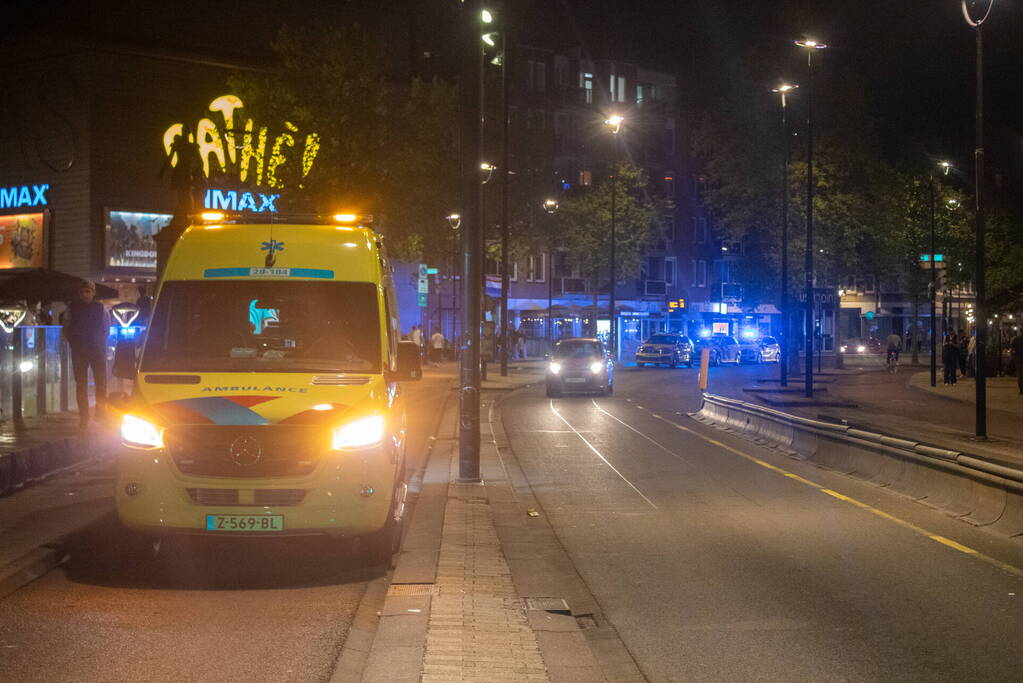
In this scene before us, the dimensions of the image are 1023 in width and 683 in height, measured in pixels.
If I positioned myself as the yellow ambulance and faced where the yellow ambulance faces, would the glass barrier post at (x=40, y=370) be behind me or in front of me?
behind

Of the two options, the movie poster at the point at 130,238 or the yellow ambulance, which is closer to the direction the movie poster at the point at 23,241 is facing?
the yellow ambulance

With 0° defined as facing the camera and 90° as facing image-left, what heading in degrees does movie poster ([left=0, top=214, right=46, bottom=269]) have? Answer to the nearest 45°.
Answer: approximately 0°

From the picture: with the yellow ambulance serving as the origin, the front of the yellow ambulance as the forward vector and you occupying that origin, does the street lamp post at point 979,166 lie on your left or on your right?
on your left

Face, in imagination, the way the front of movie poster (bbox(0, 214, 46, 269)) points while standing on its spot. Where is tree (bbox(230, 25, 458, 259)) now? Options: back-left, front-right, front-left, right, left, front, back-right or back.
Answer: front-left

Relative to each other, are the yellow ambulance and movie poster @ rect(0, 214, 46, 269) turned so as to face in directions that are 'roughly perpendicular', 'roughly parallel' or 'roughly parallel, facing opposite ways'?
roughly parallel

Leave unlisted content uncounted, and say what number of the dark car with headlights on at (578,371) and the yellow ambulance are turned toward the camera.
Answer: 2

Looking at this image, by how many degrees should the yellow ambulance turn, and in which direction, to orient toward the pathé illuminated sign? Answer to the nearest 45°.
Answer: approximately 180°

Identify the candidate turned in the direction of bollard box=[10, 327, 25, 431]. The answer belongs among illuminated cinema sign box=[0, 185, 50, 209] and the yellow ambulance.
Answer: the illuminated cinema sign

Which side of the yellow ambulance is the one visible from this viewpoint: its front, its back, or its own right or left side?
front

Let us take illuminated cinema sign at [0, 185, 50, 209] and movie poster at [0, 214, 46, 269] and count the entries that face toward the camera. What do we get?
2

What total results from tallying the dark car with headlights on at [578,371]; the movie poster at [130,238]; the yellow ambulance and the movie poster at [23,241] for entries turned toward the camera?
4

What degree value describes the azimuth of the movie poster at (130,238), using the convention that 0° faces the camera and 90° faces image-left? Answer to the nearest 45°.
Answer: approximately 0°

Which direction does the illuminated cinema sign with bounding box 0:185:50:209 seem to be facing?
toward the camera

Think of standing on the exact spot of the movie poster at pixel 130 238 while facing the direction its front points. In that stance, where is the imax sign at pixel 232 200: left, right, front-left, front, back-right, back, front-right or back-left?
left

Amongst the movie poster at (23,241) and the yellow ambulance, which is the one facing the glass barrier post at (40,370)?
the movie poster

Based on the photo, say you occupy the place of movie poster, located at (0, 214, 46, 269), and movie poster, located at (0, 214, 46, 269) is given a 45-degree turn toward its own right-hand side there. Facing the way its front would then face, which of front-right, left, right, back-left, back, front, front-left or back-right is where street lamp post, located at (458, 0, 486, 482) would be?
front-left
